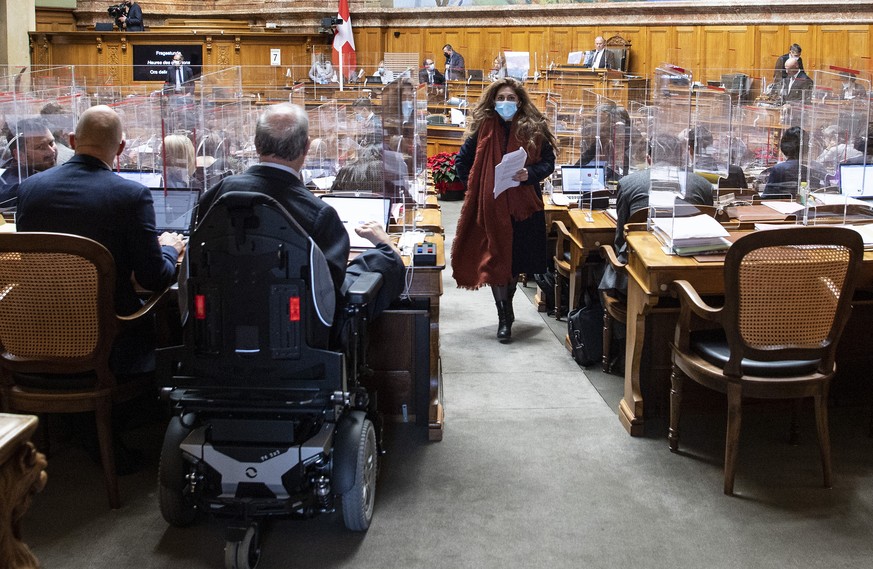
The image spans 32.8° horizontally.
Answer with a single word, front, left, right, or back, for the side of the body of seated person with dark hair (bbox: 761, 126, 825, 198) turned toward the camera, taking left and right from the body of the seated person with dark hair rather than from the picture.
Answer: back

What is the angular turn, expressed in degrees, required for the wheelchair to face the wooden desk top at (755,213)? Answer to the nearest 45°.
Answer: approximately 45° to its right

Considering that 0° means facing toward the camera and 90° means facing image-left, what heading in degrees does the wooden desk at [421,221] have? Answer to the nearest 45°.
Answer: approximately 0°

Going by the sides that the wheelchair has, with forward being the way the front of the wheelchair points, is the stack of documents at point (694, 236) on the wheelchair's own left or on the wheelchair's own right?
on the wheelchair's own right

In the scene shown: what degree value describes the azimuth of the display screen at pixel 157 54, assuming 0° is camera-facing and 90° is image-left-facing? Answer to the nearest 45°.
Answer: approximately 0°
